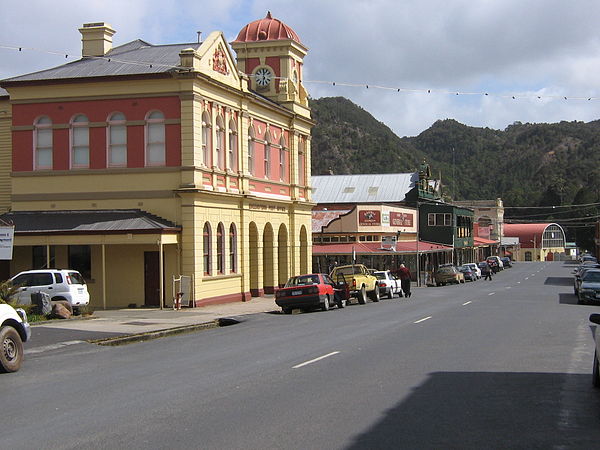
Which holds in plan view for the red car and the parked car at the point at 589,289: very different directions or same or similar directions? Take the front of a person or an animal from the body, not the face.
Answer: very different directions

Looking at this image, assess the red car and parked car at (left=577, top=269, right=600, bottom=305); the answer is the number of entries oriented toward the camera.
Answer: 1

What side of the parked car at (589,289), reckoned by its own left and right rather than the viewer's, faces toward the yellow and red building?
right

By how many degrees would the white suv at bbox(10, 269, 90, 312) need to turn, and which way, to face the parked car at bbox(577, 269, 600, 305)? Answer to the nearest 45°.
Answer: approximately 135° to its right

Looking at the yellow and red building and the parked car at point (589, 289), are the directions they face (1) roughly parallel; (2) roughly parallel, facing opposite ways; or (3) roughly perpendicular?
roughly perpendicular

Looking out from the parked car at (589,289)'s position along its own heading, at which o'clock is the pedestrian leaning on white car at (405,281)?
The pedestrian leaning on white car is roughly at 4 o'clock from the parked car.

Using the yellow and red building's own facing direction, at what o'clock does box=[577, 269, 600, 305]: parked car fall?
The parked car is roughly at 11 o'clock from the yellow and red building.
